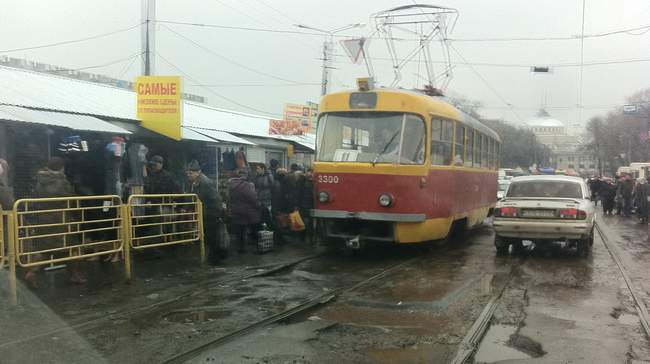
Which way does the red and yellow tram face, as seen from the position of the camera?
facing the viewer and to the left of the viewer

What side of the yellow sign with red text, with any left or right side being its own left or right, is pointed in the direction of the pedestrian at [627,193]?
left

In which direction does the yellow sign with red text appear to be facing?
toward the camera

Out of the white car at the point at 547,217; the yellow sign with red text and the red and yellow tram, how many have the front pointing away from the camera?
1

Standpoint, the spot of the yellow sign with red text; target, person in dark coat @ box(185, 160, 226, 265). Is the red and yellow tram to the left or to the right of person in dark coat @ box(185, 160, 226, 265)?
left

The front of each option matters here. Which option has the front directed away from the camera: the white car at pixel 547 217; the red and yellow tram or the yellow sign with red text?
the white car

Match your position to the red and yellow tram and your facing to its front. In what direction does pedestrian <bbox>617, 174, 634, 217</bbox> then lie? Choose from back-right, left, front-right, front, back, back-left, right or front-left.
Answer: back

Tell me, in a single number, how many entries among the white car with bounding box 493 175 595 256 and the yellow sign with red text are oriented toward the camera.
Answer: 1

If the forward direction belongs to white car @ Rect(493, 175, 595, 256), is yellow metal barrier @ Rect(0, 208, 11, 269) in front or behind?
behind

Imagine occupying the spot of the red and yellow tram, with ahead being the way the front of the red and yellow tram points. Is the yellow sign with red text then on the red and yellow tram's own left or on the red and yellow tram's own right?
on the red and yellow tram's own right

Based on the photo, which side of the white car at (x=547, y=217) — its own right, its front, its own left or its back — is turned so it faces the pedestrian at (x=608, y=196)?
front

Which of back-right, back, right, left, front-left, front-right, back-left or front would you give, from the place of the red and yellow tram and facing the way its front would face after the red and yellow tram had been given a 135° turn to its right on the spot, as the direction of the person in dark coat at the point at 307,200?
front-left

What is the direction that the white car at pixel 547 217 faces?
away from the camera
